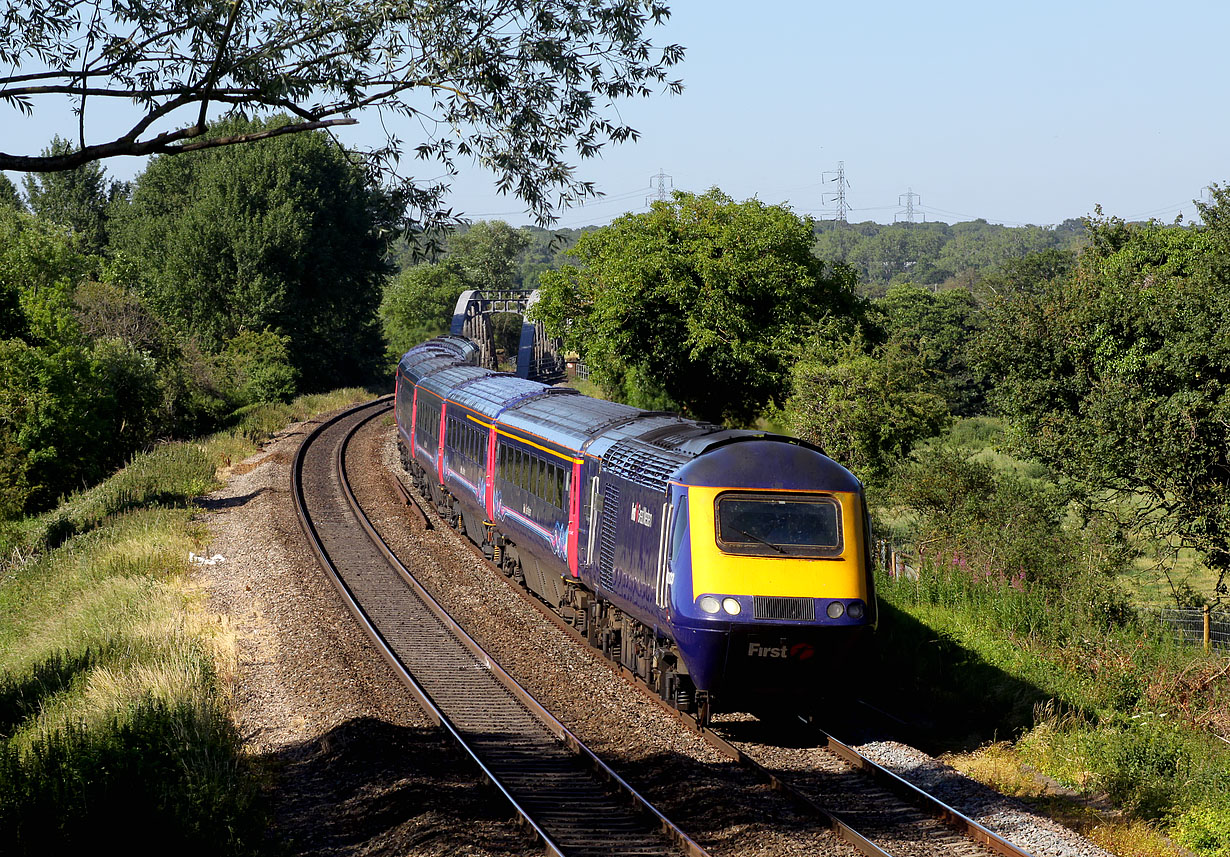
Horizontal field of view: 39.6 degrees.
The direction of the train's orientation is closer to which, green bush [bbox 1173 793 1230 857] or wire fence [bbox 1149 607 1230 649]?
the green bush

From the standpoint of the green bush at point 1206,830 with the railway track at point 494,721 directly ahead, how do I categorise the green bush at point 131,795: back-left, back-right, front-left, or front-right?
front-left

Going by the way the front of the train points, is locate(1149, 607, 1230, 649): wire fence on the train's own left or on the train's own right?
on the train's own left

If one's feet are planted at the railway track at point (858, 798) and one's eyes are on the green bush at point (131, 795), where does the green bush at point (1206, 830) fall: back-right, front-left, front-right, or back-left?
back-left

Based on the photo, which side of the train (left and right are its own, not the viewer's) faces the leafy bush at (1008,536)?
left

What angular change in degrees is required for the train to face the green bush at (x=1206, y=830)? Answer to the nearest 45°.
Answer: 0° — it already faces it

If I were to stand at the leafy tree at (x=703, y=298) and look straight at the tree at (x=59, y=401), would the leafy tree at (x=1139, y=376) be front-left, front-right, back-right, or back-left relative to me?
front-left

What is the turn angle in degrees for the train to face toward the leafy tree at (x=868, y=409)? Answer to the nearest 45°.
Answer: approximately 135° to its left

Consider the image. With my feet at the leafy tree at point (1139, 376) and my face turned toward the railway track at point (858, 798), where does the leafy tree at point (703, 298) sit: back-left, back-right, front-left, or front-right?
back-right

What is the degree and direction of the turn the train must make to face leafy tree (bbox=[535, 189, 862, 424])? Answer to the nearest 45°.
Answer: approximately 135° to its left

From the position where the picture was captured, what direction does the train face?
facing the viewer and to the right of the viewer

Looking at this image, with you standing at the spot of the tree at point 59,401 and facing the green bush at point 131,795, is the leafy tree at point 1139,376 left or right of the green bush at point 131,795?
left
